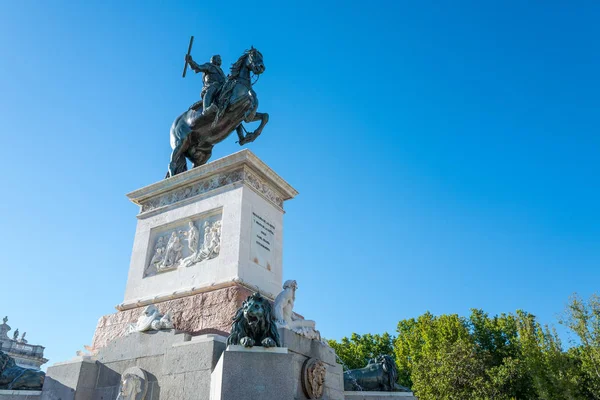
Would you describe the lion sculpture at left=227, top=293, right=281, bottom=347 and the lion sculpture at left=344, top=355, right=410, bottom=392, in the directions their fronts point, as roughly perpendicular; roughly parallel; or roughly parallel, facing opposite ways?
roughly perpendicular

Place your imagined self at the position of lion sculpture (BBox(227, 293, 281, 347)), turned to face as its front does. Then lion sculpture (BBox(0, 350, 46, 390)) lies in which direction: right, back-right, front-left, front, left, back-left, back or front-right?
back-right

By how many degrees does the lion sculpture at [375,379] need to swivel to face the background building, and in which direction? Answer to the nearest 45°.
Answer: approximately 135° to its left

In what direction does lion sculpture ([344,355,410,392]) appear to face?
to the viewer's right

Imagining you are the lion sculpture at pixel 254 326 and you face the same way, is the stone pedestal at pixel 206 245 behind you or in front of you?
behind

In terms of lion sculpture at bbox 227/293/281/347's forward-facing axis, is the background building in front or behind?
behind

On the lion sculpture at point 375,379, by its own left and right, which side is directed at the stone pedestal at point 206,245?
back

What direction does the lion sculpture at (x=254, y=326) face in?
toward the camera

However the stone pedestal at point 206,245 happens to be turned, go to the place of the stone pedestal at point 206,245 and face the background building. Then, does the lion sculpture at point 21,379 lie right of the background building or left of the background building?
left

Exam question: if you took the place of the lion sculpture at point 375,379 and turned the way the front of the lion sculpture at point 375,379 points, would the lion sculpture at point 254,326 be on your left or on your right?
on your right
